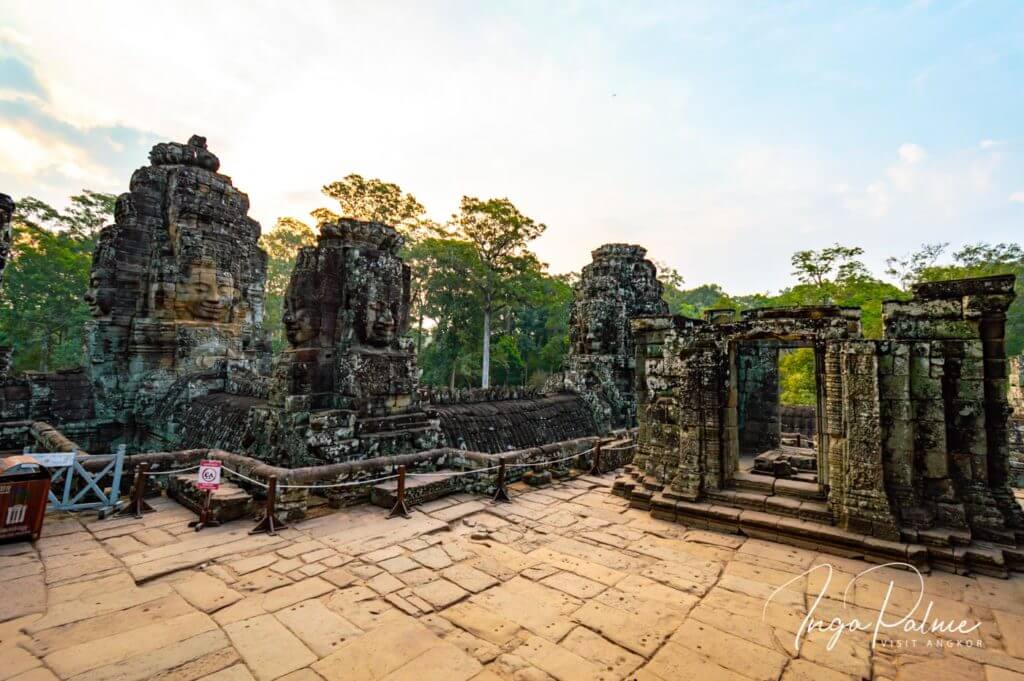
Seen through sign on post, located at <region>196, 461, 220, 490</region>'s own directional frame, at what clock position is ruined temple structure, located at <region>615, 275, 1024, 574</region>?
The ruined temple structure is roughly at 10 o'clock from the sign on post.

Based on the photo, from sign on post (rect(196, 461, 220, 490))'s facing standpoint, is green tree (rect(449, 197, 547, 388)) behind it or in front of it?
behind

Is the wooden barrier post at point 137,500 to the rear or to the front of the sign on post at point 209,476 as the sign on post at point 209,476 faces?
to the rear

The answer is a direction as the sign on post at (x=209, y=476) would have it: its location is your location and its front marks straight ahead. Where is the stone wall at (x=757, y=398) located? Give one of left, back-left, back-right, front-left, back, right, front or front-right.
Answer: left

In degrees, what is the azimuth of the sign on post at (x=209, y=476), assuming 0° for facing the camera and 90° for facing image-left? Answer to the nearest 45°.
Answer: approximately 0°

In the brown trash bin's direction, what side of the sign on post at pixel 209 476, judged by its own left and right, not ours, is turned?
right

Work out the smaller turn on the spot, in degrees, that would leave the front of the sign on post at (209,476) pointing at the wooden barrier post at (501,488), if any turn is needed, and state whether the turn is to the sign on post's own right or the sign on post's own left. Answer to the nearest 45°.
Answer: approximately 90° to the sign on post's own left

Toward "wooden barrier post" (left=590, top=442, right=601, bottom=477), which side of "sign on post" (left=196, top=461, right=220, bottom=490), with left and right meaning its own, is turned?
left

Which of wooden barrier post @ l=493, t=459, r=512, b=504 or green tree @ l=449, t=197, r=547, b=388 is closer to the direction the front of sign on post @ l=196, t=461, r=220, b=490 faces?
the wooden barrier post

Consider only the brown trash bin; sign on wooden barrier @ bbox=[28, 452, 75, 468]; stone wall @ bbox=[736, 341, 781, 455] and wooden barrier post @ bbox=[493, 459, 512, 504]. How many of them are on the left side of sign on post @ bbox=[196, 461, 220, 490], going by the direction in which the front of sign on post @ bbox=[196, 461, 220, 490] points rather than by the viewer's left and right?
2

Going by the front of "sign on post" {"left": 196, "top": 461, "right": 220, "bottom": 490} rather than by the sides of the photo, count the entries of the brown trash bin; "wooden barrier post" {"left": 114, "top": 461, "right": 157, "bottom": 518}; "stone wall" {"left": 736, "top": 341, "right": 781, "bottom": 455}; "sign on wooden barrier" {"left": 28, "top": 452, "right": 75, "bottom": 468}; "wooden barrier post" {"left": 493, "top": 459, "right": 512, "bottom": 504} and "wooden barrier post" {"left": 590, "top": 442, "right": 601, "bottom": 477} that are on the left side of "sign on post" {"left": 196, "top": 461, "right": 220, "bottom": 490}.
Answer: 3

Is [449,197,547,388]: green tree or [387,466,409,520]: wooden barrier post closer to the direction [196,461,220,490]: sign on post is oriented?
the wooden barrier post
